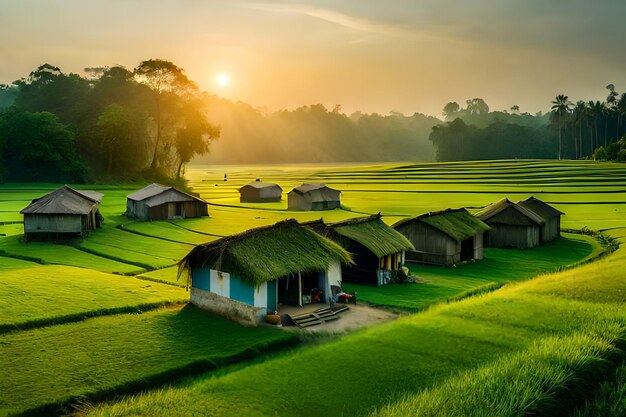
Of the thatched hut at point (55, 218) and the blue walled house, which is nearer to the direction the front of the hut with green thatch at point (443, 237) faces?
the blue walled house

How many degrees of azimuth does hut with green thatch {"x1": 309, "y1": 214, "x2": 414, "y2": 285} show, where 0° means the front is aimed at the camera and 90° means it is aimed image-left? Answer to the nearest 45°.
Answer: approximately 315°

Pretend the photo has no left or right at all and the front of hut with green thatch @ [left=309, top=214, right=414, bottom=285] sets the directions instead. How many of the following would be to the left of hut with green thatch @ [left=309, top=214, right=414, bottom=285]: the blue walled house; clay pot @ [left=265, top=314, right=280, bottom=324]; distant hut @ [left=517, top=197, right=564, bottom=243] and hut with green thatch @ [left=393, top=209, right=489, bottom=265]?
2

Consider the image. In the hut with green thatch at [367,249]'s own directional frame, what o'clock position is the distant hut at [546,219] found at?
The distant hut is roughly at 9 o'clock from the hut with green thatch.

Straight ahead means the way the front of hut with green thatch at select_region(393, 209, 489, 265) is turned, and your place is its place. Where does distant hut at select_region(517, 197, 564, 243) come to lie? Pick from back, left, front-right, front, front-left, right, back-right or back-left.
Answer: left

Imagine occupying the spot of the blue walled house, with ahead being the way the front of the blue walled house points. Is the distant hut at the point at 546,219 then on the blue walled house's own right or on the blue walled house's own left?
on the blue walled house's own left

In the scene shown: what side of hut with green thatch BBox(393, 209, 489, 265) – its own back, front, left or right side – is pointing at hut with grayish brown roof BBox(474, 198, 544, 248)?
left
